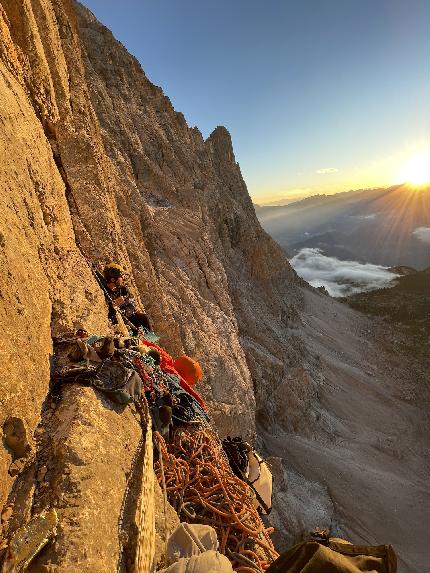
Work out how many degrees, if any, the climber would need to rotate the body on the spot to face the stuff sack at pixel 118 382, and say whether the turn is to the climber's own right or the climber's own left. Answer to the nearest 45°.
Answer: approximately 90° to the climber's own right

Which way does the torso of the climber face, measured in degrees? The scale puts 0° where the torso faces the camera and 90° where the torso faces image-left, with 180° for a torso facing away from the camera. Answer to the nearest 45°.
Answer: approximately 270°

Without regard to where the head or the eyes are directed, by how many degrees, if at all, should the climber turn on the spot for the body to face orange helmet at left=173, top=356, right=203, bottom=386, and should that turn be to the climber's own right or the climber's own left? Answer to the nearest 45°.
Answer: approximately 45° to the climber's own right

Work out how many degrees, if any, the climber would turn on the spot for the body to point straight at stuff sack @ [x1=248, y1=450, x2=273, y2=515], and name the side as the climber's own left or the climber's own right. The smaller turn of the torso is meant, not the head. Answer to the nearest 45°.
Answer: approximately 90° to the climber's own right

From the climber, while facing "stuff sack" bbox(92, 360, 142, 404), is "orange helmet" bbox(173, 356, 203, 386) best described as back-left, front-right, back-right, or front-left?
front-left

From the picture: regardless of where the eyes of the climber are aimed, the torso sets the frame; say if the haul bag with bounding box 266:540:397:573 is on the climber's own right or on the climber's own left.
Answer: on the climber's own right
